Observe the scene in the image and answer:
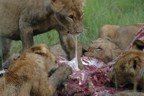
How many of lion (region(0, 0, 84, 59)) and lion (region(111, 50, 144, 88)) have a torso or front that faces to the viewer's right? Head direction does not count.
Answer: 1

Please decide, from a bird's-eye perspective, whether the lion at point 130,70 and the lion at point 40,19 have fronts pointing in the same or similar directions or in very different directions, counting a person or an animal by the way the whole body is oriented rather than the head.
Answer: very different directions

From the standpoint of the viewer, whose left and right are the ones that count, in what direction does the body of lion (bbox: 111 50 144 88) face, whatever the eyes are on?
facing to the left of the viewer

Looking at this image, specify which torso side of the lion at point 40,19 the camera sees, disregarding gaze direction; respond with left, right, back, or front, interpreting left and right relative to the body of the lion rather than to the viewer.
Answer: right

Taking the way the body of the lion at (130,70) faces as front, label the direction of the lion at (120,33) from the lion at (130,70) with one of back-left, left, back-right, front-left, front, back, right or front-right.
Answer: right
